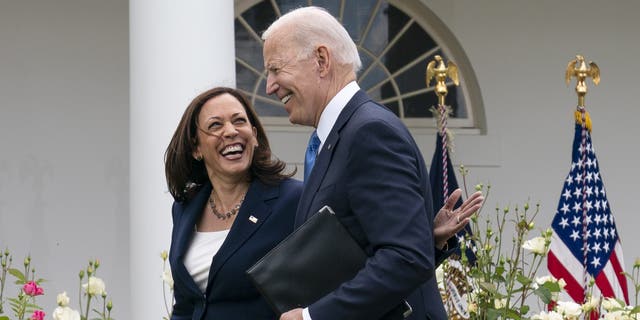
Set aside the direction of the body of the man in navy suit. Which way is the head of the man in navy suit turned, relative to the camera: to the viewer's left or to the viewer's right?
to the viewer's left

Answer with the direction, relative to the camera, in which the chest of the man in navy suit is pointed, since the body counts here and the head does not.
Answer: to the viewer's left

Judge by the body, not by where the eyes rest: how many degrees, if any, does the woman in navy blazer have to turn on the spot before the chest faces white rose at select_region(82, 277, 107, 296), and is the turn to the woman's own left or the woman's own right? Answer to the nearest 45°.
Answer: approximately 90° to the woman's own right

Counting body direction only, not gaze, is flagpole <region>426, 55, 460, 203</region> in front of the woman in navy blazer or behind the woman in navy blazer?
behind

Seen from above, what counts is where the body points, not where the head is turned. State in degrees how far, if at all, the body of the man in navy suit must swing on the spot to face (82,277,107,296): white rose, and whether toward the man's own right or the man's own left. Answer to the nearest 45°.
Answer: approximately 45° to the man's own right

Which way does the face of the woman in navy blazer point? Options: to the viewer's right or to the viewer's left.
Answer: to the viewer's right

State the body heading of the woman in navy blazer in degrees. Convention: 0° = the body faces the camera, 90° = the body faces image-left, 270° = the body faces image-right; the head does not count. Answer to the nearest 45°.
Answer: approximately 45°
